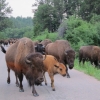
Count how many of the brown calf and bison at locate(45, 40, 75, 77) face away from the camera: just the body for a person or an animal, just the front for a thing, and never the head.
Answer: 0

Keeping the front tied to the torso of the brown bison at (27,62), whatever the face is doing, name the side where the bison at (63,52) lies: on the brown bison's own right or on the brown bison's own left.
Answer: on the brown bison's own left

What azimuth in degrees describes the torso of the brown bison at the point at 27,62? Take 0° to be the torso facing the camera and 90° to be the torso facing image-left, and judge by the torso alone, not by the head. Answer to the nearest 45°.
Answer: approximately 315°

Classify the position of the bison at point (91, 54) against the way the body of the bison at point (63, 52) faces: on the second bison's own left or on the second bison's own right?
on the second bison's own left

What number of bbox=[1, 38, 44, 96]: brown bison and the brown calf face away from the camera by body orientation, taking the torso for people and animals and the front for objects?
0

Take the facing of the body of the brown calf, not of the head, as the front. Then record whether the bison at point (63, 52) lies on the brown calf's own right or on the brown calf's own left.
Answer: on the brown calf's own left

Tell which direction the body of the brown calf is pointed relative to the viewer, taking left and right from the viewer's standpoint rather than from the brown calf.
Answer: facing the viewer and to the right of the viewer

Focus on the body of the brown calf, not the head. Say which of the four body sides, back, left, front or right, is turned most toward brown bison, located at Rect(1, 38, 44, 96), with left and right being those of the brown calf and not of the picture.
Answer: right

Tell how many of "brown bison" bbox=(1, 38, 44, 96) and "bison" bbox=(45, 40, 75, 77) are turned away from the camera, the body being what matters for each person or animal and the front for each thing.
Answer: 0

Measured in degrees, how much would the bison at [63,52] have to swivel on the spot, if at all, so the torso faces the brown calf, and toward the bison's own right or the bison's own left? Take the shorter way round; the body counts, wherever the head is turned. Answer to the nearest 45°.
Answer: approximately 45° to the bison's own right
